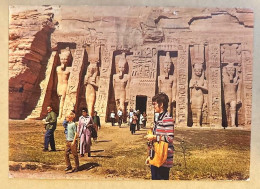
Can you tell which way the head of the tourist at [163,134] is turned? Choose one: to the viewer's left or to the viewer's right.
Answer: to the viewer's left

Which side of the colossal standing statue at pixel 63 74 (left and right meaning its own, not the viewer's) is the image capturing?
front

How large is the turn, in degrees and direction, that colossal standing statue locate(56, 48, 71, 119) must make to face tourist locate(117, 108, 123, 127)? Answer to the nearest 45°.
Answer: approximately 90° to its left

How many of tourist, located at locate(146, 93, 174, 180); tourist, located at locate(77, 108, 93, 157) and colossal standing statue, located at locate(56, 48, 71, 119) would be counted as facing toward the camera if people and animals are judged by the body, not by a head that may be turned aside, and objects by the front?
2
